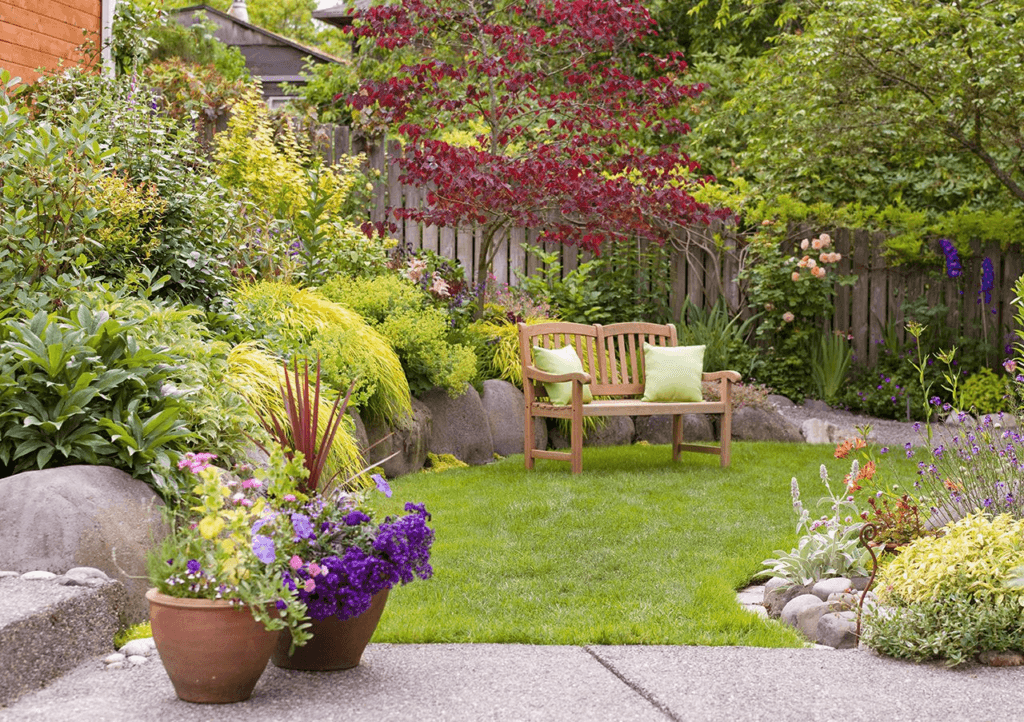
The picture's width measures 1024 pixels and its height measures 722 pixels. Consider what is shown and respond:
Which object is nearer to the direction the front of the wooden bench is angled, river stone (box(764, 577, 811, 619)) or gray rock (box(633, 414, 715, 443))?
the river stone

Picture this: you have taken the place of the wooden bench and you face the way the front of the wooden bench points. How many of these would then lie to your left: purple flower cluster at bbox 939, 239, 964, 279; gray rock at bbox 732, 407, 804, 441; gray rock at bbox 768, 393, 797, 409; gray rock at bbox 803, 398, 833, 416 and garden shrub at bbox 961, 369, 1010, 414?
5

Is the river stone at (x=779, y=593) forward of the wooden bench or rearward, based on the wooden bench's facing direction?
forward

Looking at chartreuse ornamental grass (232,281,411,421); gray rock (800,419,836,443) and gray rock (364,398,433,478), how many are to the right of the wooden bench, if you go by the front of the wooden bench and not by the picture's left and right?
2

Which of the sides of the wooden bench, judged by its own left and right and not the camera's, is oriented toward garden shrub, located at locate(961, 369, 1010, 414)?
left

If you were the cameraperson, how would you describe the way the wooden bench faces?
facing the viewer and to the right of the viewer

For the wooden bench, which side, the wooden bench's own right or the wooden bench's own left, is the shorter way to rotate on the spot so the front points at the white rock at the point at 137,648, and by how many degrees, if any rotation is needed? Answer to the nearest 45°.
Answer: approximately 45° to the wooden bench's own right

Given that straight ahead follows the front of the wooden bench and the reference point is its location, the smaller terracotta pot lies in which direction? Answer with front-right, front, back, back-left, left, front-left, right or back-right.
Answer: front-right

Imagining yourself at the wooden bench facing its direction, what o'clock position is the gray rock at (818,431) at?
The gray rock is roughly at 9 o'clock from the wooden bench.

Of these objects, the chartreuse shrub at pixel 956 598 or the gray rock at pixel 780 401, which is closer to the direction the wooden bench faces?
the chartreuse shrub

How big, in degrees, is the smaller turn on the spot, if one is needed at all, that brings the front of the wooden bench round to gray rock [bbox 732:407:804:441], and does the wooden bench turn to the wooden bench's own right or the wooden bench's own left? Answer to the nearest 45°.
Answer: approximately 90° to the wooden bench's own left

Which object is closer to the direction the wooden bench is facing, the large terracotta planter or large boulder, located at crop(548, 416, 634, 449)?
the large terracotta planter

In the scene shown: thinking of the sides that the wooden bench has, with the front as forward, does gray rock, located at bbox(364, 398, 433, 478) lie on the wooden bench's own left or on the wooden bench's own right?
on the wooden bench's own right

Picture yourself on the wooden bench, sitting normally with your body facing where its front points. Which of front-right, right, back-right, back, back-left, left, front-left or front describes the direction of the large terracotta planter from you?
front-right

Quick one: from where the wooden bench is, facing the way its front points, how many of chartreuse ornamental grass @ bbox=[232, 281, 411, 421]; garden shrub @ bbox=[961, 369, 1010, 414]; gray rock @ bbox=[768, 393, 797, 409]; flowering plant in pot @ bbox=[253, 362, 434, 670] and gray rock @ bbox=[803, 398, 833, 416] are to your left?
3
